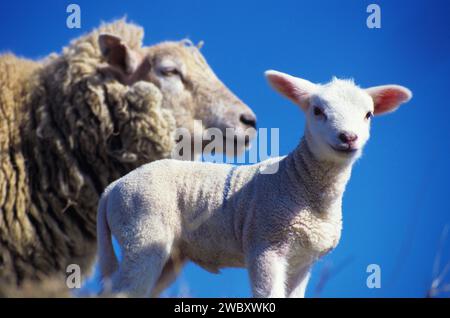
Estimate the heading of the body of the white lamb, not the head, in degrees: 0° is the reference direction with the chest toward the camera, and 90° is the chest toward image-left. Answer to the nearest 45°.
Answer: approximately 315°

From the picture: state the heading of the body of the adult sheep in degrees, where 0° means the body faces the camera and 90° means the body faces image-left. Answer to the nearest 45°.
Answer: approximately 270°

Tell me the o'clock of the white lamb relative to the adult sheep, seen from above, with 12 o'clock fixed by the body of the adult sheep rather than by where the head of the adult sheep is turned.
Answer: The white lamb is roughly at 2 o'clock from the adult sheep.

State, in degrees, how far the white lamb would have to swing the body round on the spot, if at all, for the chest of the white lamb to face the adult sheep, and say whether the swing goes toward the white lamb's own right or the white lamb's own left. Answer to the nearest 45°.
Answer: approximately 180°

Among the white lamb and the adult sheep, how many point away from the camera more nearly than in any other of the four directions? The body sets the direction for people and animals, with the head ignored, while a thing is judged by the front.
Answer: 0
